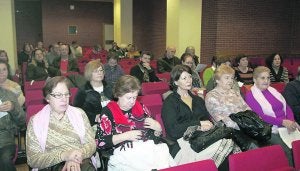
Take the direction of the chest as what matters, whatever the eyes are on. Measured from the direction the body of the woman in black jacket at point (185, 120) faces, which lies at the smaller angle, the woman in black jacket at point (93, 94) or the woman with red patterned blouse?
the woman with red patterned blouse

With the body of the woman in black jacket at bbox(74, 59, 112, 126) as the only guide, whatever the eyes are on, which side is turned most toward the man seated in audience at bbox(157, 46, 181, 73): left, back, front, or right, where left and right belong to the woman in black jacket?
left

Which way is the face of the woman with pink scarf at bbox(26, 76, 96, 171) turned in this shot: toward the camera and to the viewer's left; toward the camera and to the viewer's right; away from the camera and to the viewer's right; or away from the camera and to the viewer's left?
toward the camera and to the viewer's right

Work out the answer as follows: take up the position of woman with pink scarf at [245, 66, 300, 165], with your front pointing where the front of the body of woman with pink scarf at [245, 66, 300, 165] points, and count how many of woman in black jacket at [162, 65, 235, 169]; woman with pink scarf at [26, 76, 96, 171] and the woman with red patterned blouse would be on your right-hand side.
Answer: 3

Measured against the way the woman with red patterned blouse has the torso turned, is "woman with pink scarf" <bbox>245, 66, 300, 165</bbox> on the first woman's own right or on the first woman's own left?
on the first woman's own left

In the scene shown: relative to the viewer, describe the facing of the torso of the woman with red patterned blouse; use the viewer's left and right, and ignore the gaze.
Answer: facing the viewer and to the right of the viewer

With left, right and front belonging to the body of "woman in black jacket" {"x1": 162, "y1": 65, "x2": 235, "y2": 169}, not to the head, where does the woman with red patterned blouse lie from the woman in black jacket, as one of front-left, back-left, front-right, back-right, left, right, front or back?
right
